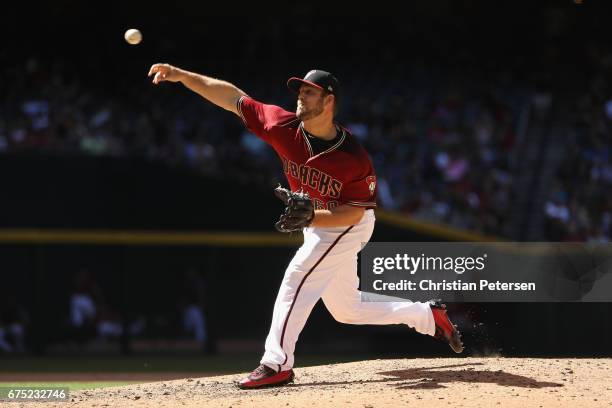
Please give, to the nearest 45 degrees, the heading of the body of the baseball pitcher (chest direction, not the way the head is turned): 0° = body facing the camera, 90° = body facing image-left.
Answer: approximately 45°
